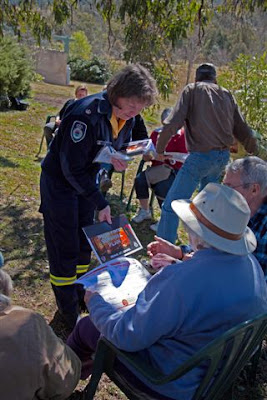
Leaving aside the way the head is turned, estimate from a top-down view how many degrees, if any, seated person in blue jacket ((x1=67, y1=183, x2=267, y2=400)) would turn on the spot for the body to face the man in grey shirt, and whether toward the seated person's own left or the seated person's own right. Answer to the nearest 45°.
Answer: approximately 45° to the seated person's own right

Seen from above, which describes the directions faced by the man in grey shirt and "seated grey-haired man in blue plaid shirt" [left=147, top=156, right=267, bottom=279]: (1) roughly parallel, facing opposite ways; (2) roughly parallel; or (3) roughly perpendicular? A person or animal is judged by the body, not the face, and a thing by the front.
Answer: roughly perpendicular

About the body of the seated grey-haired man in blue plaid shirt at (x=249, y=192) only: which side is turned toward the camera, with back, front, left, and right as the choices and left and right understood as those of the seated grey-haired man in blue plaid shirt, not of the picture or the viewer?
left

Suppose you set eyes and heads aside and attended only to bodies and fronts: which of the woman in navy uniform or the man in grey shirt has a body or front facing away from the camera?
the man in grey shirt

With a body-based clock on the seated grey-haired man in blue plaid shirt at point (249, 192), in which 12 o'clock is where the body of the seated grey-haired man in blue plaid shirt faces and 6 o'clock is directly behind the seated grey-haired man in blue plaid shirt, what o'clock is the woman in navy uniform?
The woman in navy uniform is roughly at 12 o'clock from the seated grey-haired man in blue plaid shirt.

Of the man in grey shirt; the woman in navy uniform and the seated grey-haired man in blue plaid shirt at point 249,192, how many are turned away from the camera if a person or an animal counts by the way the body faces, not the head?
1

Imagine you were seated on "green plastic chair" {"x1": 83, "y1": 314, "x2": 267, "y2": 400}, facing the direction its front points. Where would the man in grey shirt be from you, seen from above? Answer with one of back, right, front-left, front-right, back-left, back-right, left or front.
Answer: front-right

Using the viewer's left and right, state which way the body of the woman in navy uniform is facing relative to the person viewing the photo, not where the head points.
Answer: facing the viewer and to the right of the viewer

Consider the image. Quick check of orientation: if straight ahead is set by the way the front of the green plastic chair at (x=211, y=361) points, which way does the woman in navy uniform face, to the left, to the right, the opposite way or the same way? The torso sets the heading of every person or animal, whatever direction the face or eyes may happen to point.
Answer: the opposite way

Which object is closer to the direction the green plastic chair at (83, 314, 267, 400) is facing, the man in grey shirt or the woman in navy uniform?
the woman in navy uniform

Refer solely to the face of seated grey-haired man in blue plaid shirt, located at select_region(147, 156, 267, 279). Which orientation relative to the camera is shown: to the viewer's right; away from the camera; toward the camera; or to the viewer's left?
to the viewer's left

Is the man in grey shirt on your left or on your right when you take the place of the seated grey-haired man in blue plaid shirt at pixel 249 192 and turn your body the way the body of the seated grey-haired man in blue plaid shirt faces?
on your right

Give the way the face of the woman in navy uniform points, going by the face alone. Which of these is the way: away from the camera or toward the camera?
toward the camera

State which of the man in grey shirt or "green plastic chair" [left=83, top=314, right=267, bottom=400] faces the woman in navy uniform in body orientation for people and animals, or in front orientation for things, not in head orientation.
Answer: the green plastic chair

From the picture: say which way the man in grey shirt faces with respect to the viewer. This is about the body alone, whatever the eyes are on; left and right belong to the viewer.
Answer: facing away from the viewer

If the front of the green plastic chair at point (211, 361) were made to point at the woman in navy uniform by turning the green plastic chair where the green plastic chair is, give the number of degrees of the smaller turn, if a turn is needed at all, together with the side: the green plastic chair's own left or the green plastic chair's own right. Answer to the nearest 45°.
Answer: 0° — it already faces them

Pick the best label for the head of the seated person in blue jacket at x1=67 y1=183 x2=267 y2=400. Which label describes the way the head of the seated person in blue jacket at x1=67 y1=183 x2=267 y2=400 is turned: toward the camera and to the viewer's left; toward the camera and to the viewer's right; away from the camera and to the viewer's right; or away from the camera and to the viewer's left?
away from the camera and to the viewer's left

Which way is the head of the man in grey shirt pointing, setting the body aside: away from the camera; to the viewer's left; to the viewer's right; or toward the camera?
away from the camera

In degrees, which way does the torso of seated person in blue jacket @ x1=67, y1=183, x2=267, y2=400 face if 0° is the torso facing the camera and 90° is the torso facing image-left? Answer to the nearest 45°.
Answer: approximately 135°
